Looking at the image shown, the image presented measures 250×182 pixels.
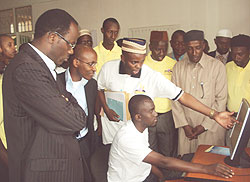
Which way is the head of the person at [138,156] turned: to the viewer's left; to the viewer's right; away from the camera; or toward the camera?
to the viewer's right

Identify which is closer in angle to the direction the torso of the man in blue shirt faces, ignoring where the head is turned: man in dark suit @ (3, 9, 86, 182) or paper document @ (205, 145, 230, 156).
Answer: the paper document

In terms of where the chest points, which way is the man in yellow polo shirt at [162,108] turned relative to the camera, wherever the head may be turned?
toward the camera

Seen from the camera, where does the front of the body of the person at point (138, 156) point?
to the viewer's right

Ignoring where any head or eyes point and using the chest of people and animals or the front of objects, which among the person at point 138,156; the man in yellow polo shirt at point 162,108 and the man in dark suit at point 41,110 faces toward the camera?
the man in yellow polo shirt

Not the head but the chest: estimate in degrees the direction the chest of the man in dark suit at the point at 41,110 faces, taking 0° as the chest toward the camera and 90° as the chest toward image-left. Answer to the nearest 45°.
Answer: approximately 270°

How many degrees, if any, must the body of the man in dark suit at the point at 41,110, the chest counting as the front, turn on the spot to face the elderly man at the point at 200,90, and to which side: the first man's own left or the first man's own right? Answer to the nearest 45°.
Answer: approximately 45° to the first man's own left

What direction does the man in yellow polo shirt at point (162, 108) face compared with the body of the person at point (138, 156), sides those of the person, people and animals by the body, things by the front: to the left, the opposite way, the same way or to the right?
to the right

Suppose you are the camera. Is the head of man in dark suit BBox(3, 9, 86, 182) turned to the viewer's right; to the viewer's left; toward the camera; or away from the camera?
to the viewer's right

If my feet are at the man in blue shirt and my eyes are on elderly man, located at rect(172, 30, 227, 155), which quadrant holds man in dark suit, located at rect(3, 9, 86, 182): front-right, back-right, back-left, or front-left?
back-right

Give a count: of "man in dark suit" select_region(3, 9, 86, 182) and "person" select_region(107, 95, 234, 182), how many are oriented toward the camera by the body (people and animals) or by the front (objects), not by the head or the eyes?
0

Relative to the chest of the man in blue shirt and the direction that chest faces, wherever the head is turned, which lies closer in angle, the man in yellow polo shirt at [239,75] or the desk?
the desk

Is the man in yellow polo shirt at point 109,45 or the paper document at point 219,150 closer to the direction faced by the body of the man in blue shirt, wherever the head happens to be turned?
the paper document
